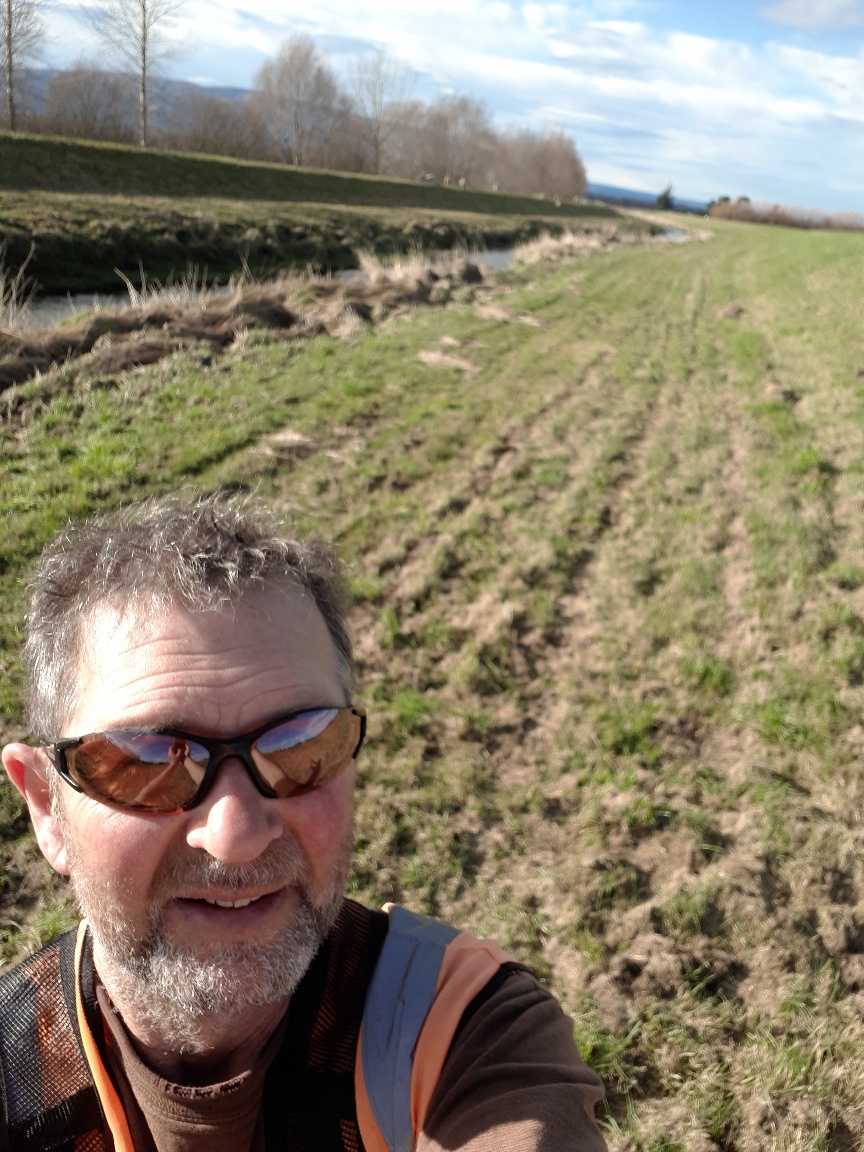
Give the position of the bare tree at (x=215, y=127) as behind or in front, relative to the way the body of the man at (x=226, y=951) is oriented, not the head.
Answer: behind

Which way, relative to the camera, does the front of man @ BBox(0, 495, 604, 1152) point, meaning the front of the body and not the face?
toward the camera

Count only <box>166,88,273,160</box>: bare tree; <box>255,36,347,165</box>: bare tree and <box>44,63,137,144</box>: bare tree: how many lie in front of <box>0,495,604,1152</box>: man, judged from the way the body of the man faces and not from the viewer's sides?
0

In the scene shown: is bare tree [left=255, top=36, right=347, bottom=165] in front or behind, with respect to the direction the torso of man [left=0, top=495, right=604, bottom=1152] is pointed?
behind

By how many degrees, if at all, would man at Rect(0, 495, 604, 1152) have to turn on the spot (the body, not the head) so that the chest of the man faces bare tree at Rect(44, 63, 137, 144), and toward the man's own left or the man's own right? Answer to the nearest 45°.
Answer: approximately 180°

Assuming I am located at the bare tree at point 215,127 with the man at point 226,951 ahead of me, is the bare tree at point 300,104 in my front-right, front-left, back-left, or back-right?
back-left

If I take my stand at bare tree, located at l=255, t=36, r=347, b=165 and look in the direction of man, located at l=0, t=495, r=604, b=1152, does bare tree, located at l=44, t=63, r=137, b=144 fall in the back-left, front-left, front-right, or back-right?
front-right
